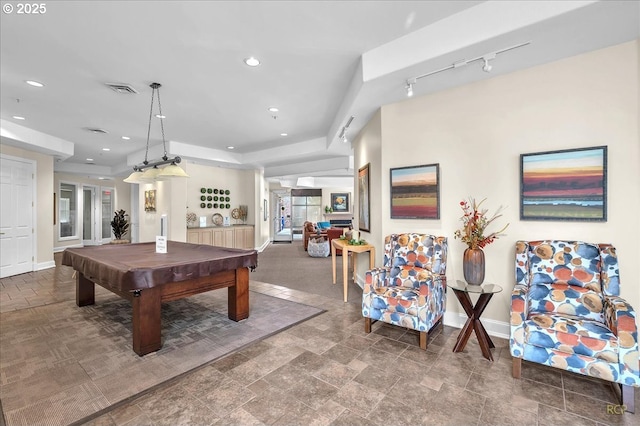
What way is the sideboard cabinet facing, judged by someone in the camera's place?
facing the viewer and to the left of the viewer

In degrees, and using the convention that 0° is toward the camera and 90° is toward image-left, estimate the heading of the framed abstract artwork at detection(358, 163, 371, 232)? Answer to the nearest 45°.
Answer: approximately 90°

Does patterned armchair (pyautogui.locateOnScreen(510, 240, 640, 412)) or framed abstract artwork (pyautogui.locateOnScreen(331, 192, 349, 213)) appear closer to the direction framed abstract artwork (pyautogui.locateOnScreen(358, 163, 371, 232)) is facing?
the framed abstract artwork

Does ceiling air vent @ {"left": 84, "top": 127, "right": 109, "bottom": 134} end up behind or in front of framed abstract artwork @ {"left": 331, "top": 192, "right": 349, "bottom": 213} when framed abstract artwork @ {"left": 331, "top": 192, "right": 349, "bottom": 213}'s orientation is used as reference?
in front

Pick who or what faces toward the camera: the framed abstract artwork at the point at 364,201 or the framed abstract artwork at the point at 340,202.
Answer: the framed abstract artwork at the point at 340,202

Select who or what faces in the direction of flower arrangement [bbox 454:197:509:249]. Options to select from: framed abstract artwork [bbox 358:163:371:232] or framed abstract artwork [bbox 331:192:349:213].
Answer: framed abstract artwork [bbox 331:192:349:213]

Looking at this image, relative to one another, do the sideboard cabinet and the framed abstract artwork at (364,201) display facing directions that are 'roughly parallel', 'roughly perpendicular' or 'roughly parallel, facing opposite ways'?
roughly perpendicular

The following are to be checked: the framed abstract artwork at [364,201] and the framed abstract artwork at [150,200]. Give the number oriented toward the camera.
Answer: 1

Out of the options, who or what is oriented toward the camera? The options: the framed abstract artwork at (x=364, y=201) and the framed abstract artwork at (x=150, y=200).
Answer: the framed abstract artwork at (x=150, y=200)

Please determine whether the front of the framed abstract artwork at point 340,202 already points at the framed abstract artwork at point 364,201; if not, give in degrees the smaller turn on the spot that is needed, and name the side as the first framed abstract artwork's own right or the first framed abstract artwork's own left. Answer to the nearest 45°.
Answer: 0° — it already faces it

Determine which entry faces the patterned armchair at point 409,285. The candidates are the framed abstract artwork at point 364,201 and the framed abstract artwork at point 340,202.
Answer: the framed abstract artwork at point 340,202

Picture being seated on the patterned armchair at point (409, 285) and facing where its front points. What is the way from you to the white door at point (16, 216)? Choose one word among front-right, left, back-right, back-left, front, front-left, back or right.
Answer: front-right

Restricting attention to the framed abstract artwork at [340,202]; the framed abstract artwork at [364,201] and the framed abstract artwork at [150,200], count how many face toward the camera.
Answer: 2

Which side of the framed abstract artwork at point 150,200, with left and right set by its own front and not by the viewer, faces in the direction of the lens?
front

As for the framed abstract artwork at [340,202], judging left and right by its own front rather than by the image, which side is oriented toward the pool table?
front
